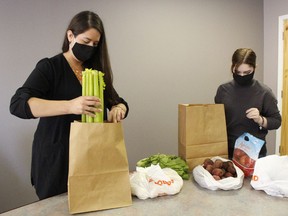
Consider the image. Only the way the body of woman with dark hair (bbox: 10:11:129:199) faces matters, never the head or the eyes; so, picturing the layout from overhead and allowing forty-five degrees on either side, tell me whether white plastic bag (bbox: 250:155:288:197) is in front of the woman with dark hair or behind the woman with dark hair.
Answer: in front

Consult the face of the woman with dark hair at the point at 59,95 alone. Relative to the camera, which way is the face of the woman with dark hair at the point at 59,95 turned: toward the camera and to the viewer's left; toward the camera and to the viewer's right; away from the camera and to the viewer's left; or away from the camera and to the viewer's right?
toward the camera and to the viewer's right

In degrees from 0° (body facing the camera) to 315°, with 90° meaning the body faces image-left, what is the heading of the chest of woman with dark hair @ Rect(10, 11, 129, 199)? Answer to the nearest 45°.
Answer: approximately 315°

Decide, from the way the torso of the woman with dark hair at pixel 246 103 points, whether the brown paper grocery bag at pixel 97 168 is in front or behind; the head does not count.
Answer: in front

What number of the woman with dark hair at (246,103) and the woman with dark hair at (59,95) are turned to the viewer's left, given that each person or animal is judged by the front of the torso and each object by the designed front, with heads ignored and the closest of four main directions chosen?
0

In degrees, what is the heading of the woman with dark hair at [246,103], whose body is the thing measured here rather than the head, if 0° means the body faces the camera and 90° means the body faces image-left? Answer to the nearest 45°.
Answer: approximately 0°
